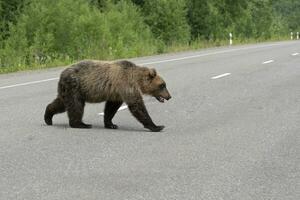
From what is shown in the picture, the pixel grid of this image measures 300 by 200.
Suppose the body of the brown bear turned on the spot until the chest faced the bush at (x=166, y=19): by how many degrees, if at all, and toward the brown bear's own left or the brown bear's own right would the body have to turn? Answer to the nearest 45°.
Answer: approximately 90° to the brown bear's own left

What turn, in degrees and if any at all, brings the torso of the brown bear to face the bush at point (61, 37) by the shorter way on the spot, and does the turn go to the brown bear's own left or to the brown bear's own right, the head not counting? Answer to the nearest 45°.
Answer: approximately 90° to the brown bear's own left

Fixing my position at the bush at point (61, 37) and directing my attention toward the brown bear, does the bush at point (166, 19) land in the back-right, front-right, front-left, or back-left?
back-left

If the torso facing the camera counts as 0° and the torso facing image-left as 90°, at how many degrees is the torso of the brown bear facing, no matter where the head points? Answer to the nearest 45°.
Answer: approximately 270°
